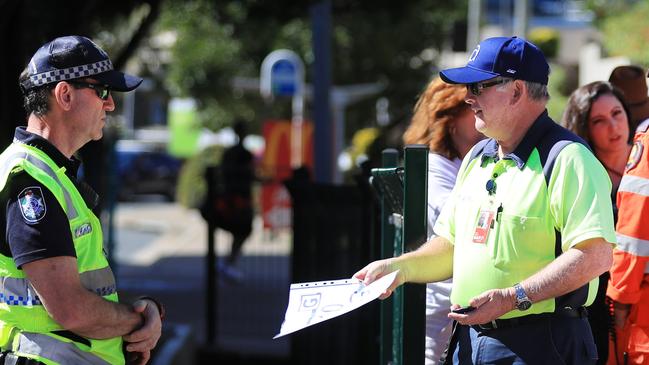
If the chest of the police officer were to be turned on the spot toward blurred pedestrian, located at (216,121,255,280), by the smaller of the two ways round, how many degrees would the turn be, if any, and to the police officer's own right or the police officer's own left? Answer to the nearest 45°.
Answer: approximately 90° to the police officer's own left

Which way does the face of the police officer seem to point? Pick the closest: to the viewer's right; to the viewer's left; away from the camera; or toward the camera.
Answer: to the viewer's right

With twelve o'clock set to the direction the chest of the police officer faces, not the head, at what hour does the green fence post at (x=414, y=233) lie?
The green fence post is roughly at 12 o'clock from the police officer.

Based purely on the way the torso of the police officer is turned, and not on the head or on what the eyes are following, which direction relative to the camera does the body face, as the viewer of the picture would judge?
to the viewer's right

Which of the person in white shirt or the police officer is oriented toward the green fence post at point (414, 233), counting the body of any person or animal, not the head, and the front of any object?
the police officer
